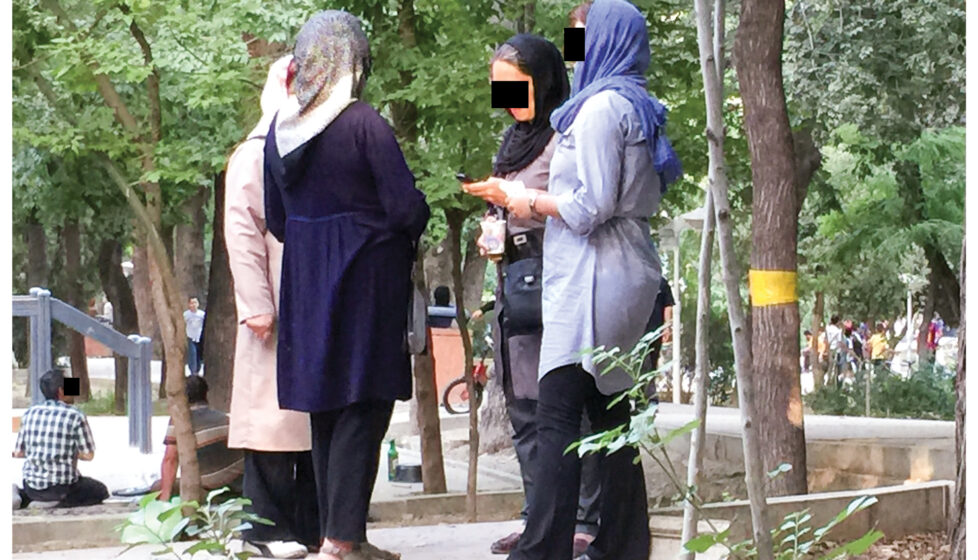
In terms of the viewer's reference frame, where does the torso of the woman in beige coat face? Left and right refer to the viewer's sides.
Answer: facing to the right of the viewer

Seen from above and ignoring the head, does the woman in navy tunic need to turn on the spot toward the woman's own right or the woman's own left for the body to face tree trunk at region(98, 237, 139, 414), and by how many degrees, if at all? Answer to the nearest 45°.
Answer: approximately 45° to the woman's own left

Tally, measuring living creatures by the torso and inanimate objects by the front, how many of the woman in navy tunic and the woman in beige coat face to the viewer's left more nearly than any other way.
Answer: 0

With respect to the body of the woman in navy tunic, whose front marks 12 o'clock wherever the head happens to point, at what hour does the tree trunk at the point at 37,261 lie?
The tree trunk is roughly at 10 o'clock from the woman in navy tunic.

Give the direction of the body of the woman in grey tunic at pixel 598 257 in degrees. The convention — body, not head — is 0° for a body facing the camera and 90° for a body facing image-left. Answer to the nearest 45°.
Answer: approximately 90°

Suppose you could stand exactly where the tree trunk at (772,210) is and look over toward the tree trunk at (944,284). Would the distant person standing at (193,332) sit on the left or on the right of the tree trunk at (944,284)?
left

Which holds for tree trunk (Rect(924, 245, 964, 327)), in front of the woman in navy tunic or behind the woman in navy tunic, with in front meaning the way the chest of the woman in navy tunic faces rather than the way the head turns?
in front

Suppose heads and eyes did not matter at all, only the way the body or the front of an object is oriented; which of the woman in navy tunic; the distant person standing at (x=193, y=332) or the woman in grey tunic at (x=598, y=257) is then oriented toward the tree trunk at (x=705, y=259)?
the distant person standing

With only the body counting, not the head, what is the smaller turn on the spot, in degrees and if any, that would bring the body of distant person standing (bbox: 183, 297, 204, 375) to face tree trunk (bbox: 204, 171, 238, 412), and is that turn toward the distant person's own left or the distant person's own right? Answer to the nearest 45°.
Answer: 0° — they already face it

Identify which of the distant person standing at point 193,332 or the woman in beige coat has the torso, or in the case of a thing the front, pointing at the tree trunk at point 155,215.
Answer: the distant person standing

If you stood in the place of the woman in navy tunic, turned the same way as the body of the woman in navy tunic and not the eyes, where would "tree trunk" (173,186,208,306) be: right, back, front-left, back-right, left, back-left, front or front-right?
front-left

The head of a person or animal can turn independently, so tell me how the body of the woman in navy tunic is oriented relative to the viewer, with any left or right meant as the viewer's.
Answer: facing away from the viewer and to the right of the viewer

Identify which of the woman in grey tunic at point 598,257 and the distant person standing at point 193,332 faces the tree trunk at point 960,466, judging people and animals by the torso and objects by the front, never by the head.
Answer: the distant person standing
